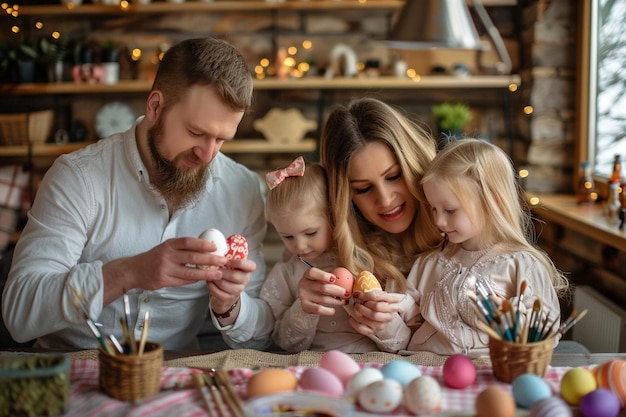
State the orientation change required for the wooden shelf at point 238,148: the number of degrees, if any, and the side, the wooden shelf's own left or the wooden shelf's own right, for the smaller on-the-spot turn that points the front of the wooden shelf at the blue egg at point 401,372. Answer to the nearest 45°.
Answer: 0° — it already faces it

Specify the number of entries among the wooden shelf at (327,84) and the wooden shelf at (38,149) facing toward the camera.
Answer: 2

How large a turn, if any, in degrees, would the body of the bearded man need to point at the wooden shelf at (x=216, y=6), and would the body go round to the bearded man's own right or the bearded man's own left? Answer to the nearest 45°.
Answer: approximately 135° to the bearded man's own left

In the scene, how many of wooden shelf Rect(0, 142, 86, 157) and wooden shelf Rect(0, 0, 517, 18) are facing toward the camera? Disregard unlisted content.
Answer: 2

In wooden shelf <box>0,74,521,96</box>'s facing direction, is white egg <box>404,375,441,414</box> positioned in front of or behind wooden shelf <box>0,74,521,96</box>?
in front

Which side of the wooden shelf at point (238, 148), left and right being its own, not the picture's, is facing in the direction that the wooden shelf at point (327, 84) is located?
left

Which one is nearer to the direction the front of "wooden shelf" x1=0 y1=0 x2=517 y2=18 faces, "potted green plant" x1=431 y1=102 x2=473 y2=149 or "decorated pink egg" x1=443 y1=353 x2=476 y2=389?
the decorated pink egg

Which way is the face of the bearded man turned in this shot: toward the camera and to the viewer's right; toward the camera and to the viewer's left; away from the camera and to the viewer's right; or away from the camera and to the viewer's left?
toward the camera and to the viewer's right

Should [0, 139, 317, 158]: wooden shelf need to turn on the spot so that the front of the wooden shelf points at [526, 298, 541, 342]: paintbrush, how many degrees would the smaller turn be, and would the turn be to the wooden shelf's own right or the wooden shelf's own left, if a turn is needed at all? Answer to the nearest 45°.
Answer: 0° — it already faces it

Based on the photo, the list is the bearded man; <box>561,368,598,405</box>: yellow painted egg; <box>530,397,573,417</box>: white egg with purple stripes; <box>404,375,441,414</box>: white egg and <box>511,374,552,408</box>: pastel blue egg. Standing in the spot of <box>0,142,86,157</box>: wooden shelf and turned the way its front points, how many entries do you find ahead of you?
5
